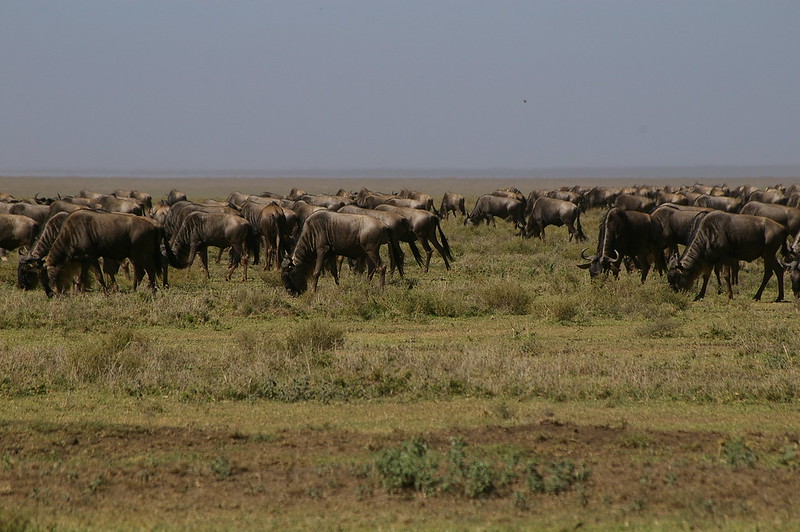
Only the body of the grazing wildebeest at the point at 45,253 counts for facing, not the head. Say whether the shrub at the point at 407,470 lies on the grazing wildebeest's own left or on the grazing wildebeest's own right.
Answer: on the grazing wildebeest's own left

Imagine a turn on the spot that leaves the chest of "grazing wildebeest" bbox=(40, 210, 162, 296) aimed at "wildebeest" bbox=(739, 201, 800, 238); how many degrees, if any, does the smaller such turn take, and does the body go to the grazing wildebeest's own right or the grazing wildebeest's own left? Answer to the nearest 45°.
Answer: approximately 180°

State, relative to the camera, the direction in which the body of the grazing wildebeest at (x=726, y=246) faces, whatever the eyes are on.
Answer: to the viewer's left

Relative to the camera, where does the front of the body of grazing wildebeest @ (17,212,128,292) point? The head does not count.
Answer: to the viewer's left

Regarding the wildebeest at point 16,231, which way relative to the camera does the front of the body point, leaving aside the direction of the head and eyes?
to the viewer's left

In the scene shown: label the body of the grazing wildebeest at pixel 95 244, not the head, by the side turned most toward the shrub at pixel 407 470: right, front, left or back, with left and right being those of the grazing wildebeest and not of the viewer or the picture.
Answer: left

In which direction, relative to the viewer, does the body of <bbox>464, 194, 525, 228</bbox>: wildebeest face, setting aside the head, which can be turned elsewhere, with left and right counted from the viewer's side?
facing to the left of the viewer

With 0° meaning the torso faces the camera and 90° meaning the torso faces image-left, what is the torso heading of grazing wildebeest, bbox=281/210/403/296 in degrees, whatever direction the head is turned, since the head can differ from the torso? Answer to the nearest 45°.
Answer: approximately 90°

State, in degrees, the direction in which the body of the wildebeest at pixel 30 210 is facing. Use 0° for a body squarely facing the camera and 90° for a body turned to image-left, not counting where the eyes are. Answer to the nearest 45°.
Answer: approximately 90°

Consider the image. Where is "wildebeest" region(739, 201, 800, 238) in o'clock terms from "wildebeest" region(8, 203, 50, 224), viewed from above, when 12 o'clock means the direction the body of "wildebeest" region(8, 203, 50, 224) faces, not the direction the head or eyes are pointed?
"wildebeest" region(739, 201, 800, 238) is roughly at 7 o'clock from "wildebeest" region(8, 203, 50, 224).

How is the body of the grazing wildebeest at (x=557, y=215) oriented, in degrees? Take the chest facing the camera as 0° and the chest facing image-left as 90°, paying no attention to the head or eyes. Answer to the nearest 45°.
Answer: approximately 90°

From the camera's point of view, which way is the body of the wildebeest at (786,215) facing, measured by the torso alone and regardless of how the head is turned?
to the viewer's left
